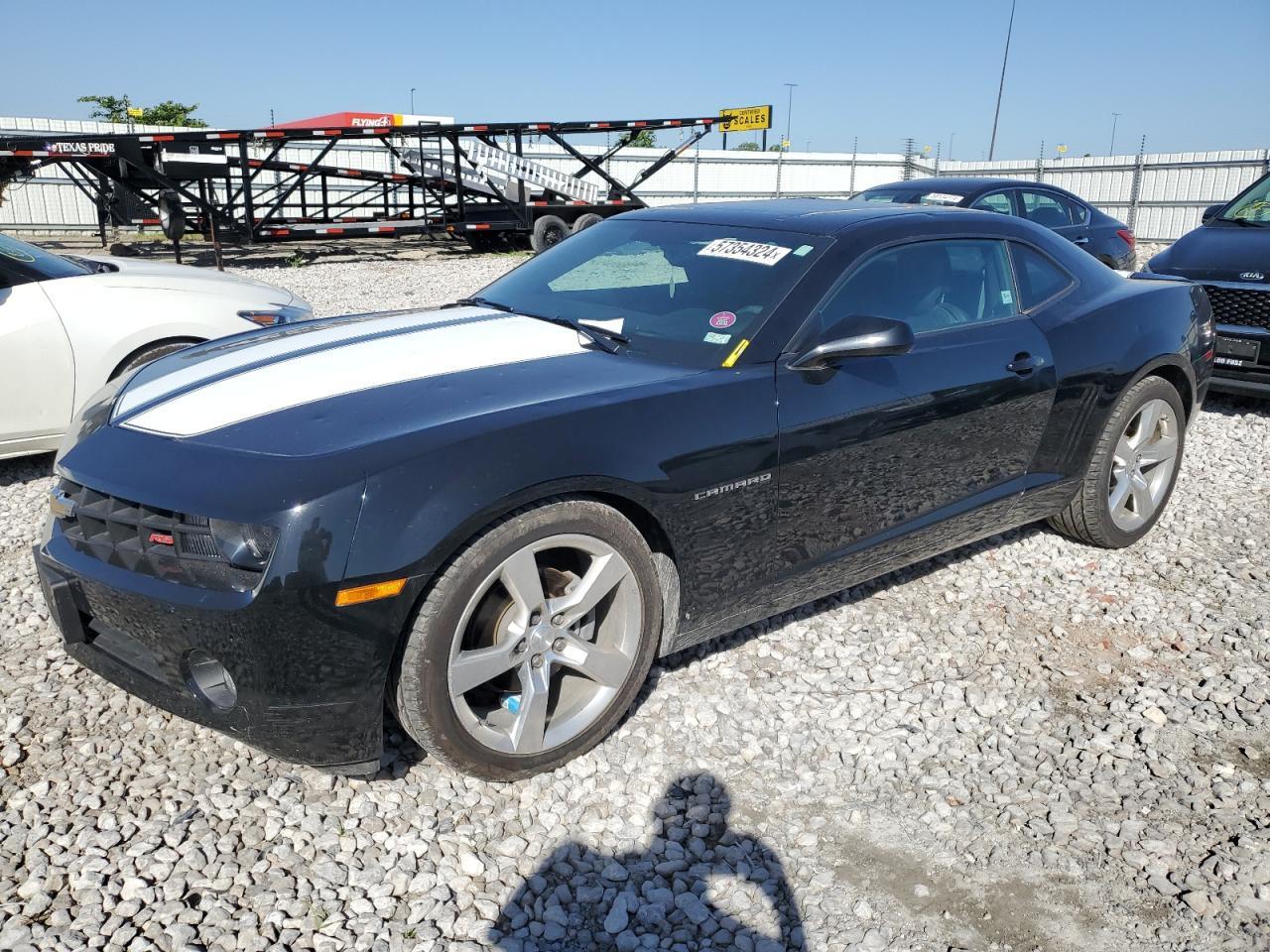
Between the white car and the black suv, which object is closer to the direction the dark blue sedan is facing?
the white car

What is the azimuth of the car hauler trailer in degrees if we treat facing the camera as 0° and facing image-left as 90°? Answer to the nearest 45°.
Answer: approximately 90°

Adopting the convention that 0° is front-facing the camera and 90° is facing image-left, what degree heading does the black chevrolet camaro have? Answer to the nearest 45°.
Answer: approximately 45°

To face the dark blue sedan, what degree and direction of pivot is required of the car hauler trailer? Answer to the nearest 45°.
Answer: approximately 135° to its left

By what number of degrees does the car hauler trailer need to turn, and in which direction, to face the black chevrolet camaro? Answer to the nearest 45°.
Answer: approximately 90° to its left

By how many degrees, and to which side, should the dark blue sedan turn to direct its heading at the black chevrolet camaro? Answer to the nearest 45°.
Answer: approximately 45° to its left

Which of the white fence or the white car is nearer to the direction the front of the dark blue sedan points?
the white car

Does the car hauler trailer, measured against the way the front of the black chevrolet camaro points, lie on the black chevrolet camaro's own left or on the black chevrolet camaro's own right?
on the black chevrolet camaro's own right

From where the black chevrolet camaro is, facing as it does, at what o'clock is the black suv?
The black suv is roughly at 6 o'clock from the black chevrolet camaro.
